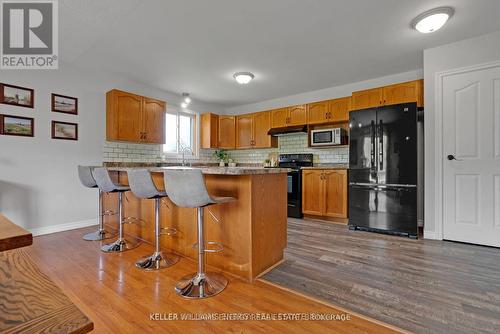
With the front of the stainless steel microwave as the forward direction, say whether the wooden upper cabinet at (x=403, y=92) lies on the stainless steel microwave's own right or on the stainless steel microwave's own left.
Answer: on the stainless steel microwave's own left

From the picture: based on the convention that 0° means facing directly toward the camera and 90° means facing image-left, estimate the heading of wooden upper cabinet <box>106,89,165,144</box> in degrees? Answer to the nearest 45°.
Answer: approximately 315°

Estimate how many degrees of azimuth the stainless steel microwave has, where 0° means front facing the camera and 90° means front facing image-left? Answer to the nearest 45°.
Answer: approximately 0°

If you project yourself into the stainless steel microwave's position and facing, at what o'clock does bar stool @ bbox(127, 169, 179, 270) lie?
The bar stool is roughly at 1 o'clock from the stainless steel microwave.

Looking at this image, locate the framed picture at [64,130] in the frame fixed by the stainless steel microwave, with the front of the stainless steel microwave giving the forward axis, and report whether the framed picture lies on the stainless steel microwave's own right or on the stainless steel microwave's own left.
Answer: on the stainless steel microwave's own right

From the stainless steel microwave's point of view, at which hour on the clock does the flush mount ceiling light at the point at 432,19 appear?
The flush mount ceiling light is roughly at 11 o'clock from the stainless steel microwave.
